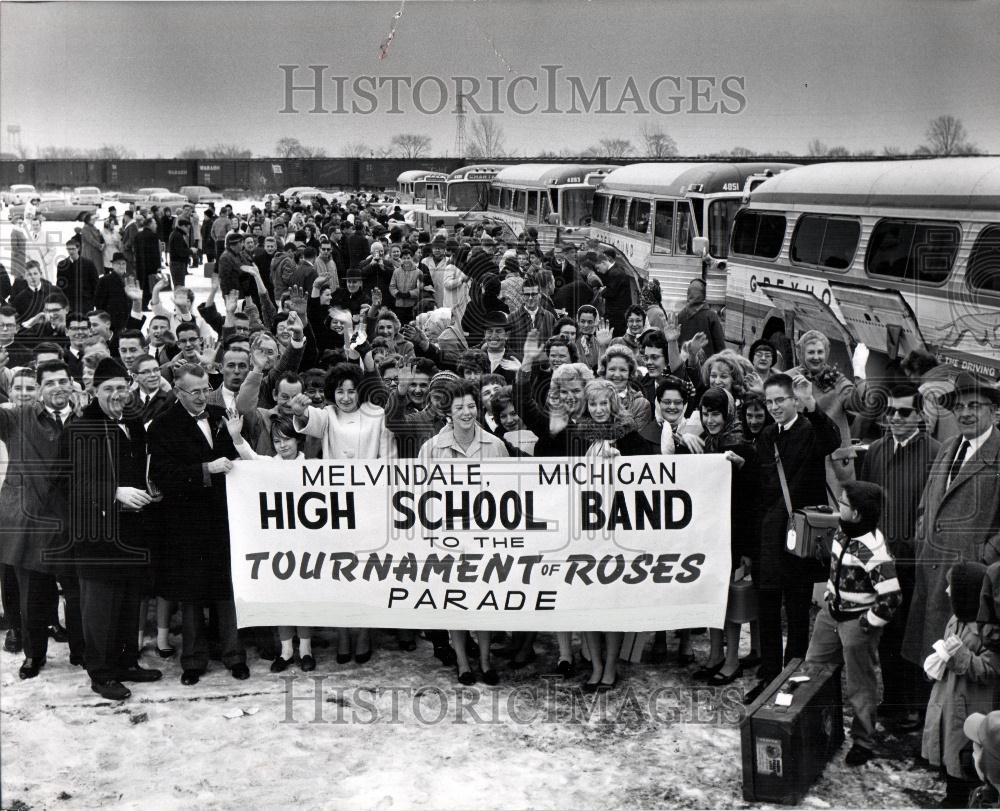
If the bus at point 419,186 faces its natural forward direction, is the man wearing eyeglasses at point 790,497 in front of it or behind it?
in front

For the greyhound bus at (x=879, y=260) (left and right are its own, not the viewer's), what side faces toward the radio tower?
right

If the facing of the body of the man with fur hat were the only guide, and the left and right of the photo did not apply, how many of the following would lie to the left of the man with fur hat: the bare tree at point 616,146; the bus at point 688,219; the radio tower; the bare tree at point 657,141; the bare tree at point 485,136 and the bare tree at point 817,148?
6

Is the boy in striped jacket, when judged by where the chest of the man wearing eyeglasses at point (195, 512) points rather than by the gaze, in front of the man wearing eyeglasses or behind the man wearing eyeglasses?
in front

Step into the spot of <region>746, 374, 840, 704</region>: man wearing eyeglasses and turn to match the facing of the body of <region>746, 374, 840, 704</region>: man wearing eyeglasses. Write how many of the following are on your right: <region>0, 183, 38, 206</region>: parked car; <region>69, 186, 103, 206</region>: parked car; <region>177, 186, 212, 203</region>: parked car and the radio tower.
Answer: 4

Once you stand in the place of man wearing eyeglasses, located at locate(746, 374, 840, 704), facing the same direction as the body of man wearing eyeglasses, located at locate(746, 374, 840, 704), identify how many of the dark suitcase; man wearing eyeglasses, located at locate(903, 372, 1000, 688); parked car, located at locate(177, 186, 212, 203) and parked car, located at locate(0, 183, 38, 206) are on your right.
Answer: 2

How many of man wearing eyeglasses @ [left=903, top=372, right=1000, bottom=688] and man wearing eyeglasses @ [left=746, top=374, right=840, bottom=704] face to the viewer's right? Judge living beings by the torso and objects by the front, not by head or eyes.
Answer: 0

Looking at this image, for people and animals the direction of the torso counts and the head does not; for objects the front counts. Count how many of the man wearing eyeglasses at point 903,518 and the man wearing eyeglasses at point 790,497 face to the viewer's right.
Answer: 0
